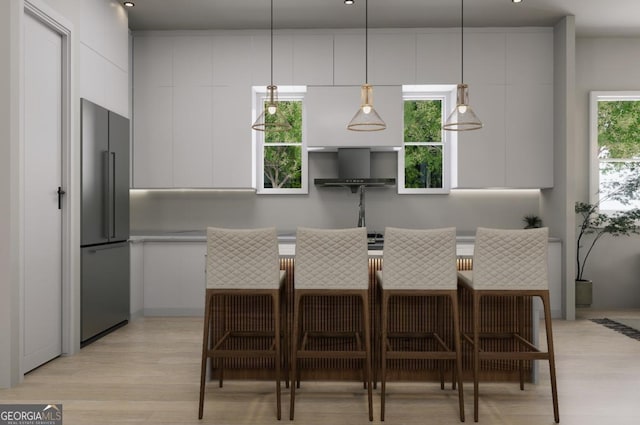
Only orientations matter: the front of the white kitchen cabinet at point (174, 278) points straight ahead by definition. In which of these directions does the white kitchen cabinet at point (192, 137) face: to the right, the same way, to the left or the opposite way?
the same way

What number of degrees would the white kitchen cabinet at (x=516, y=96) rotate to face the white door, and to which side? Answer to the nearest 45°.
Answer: approximately 45° to its right

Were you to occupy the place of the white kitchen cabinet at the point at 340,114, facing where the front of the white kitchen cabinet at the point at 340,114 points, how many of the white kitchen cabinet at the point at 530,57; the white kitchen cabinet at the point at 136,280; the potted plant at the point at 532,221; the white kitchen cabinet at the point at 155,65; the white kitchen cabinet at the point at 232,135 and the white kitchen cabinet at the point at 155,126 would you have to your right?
4

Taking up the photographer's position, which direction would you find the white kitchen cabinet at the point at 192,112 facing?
facing the viewer

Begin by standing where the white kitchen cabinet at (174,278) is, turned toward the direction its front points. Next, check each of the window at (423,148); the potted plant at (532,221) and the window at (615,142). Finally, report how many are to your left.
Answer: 3

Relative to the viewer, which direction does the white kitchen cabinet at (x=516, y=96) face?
toward the camera

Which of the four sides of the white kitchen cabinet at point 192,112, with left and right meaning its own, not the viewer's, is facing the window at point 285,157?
left

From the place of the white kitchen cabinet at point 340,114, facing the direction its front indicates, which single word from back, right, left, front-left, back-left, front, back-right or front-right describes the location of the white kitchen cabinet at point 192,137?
right

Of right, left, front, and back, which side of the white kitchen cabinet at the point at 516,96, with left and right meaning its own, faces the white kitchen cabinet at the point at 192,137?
right

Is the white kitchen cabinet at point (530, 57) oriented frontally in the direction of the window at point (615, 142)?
no

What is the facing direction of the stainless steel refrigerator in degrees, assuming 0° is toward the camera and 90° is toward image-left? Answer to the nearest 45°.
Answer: approximately 315°

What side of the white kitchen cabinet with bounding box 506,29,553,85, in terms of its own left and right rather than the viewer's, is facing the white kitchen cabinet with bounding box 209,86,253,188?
right

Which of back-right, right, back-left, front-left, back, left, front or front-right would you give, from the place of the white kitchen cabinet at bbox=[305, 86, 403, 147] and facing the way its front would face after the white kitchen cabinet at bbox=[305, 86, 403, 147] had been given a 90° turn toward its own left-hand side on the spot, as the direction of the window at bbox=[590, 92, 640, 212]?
front

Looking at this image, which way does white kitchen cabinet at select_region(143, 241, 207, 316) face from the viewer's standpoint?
toward the camera

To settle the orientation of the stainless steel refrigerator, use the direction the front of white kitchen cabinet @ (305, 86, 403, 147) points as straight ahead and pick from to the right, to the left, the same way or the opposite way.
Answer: to the left

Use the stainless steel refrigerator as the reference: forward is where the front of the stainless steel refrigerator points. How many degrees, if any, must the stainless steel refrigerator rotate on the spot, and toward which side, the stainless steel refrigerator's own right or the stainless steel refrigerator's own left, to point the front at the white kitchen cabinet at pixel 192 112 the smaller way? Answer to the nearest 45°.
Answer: approximately 90° to the stainless steel refrigerator's own left

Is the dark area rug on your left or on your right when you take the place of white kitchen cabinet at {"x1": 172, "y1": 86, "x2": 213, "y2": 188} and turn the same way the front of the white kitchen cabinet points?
on your left

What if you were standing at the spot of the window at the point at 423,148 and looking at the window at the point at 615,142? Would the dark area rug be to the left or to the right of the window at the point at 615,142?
right

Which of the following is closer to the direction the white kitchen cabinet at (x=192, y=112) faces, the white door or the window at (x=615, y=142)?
the white door
